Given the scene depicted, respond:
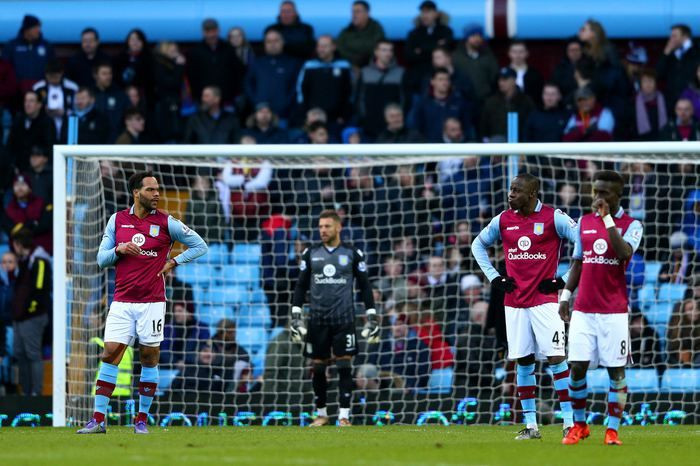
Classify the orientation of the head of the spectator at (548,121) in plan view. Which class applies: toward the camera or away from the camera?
toward the camera

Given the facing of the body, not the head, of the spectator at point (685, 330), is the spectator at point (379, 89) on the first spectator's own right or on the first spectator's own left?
on the first spectator's own right

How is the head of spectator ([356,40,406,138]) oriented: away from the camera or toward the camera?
toward the camera

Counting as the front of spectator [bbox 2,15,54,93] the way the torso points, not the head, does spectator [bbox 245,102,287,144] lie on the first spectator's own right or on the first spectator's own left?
on the first spectator's own left

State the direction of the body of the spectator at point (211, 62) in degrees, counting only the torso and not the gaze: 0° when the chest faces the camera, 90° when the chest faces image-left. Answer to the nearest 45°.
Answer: approximately 0°

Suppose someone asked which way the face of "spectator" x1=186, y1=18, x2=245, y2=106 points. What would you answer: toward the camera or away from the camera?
toward the camera

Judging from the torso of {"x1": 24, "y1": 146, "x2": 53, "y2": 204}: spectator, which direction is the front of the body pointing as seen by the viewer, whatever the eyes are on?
toward the camera

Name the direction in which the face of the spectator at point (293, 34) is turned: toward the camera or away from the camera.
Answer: toward the camera

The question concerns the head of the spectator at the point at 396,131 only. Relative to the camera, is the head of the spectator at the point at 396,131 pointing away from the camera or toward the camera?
toward the camera

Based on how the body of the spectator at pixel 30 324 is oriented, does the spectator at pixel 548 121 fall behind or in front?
behind

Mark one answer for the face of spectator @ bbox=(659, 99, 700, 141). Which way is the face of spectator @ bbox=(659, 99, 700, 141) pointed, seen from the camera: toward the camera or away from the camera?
toward the camera

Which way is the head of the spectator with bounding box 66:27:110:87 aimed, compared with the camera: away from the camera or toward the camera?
toward the camera

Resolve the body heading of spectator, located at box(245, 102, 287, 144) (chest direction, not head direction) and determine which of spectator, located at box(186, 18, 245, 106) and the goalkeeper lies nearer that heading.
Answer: the goalkeeper

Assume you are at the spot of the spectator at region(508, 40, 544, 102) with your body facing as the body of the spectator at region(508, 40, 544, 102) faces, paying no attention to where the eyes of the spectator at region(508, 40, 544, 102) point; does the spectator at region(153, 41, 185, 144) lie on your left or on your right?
on your right

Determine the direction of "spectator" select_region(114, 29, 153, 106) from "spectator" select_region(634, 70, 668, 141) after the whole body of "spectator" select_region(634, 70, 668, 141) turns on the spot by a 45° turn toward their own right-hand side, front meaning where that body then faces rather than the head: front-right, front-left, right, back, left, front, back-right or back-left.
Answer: front-right
